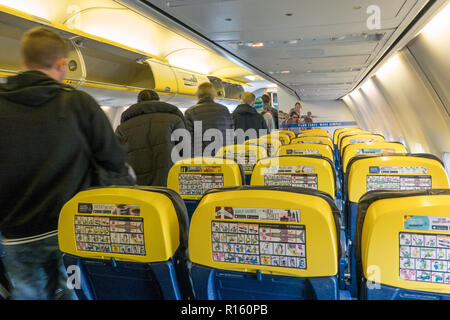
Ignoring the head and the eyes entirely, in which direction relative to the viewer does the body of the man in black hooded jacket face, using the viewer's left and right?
facing away from the viewer and to the right of the viewer

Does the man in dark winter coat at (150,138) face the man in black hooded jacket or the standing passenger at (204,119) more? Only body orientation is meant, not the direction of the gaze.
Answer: the standing passenger

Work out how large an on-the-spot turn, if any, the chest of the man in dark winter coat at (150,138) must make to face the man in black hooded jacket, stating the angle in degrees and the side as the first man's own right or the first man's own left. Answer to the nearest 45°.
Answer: approximately 180°

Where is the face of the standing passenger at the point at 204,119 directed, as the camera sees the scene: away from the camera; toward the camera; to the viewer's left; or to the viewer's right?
away from the camera

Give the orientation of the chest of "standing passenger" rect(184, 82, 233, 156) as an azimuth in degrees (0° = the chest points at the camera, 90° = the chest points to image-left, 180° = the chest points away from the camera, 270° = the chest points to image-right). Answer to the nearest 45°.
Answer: approximately 180°

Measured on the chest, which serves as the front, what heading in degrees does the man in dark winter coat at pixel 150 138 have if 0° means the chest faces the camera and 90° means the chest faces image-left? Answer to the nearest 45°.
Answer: approximately 180°

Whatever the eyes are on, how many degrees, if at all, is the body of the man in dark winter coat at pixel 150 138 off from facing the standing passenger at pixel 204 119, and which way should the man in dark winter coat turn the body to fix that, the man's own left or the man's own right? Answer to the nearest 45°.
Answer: approximately 45° to the man's own right

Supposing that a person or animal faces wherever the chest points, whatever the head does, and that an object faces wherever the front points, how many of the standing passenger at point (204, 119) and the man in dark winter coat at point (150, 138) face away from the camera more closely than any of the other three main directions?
2
